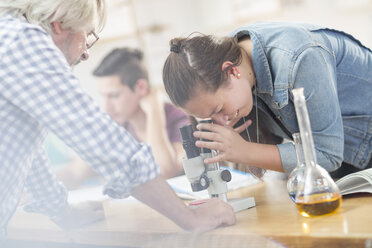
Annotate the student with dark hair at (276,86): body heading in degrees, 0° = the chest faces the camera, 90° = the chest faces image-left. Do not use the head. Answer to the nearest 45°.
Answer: approximately 90°

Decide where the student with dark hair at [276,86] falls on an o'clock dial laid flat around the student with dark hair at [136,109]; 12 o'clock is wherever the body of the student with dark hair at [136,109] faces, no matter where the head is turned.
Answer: the student with dark hair at [276,86] is roughly at 10 o'clock from the student with dark hair at [136,109].

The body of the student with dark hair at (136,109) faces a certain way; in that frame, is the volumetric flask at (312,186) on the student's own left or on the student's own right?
on the student's own left
